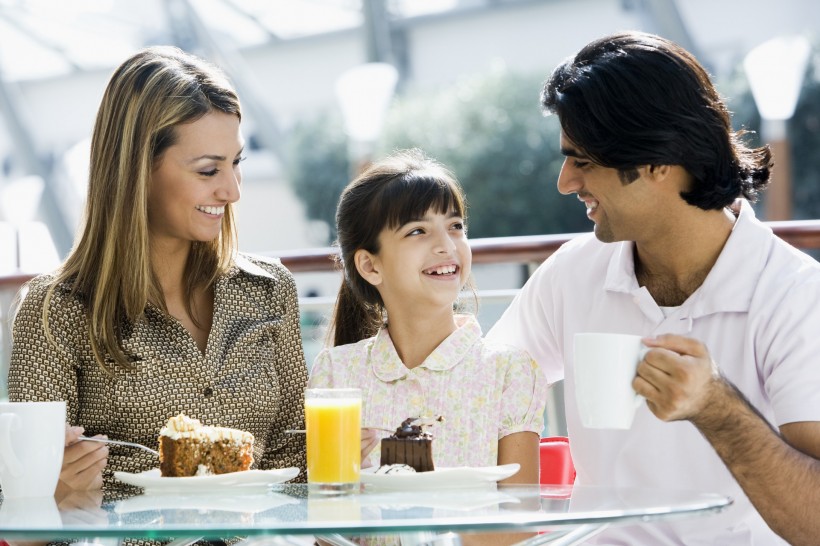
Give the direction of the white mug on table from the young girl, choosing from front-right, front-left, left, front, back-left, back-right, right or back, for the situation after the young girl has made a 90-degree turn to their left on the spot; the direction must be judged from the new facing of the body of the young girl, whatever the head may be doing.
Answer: back-right

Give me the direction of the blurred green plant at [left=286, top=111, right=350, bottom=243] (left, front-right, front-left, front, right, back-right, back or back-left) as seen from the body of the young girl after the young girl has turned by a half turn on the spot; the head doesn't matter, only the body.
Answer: front

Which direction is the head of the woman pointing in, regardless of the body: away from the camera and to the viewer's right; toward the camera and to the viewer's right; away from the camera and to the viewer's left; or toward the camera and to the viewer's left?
toward the camera and to the viewer's right

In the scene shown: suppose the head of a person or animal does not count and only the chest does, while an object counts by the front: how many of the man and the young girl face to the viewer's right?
0

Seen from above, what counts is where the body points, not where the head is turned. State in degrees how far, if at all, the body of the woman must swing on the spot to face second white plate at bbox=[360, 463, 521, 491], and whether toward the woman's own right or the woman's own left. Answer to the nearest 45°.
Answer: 0° — they already face it

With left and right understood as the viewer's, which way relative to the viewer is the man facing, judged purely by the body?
facing the viewer and to the left of the viewer

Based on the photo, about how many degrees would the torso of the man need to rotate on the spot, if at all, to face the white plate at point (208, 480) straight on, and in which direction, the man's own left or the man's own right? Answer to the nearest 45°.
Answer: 0° — they already face it

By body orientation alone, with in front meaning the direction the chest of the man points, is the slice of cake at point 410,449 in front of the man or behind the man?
in front

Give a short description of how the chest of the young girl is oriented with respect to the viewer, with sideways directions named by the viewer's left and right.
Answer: facing the viewer

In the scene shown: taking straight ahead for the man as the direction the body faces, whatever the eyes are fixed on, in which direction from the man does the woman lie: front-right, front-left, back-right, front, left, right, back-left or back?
front-right

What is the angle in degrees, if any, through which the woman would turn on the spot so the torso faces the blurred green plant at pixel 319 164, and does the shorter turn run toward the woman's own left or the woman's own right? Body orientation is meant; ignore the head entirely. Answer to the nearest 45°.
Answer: approximately 135° to the woman's own left

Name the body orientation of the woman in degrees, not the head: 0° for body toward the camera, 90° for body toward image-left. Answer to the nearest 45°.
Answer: approximately 315°

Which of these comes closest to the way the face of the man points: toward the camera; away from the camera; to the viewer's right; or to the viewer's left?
to the viewer's left
